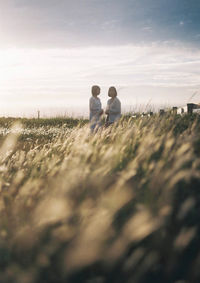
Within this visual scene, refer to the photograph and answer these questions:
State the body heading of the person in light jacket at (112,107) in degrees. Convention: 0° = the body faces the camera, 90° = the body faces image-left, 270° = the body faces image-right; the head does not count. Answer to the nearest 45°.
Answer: approximately 45°
